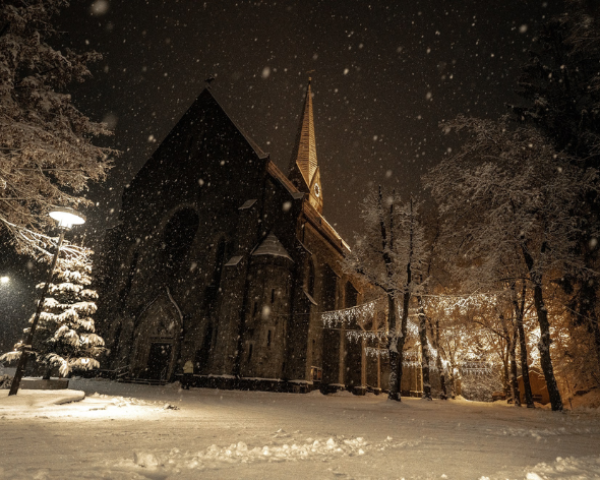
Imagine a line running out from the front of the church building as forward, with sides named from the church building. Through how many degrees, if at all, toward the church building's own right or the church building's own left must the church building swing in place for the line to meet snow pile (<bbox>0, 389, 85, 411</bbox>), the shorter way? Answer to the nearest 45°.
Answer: approximately 45° to the church building's own left

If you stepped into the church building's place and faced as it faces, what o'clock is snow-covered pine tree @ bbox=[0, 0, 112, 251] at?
The snow-covered pine tree is roughly at 11 o'clock from the church building.

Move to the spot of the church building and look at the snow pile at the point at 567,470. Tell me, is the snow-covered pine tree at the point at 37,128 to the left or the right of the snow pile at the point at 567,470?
right

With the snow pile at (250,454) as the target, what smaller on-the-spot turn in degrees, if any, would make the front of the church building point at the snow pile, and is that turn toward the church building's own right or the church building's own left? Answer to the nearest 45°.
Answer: approximately 45° to the church building's own left

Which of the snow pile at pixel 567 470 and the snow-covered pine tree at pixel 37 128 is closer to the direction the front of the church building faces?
the snow-covered pine tree

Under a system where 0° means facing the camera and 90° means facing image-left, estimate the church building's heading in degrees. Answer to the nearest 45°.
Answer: approximately 45°
